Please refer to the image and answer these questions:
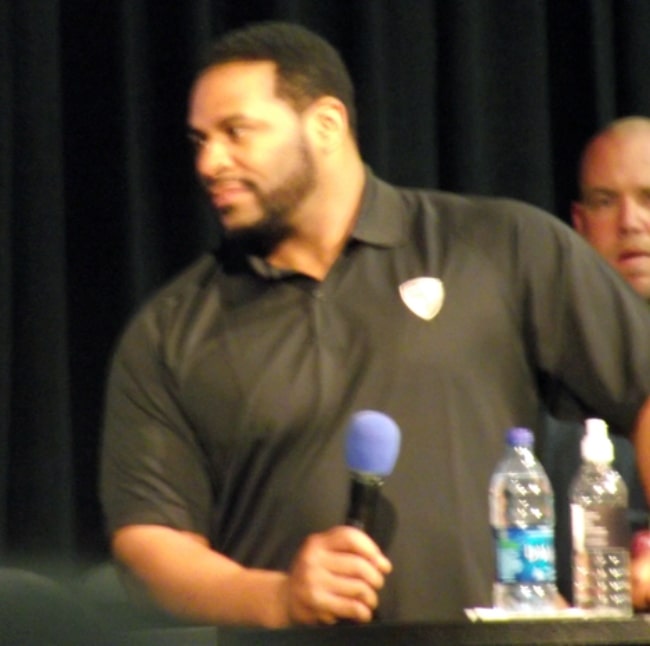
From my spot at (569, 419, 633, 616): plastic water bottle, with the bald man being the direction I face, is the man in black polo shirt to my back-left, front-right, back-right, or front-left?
front-left

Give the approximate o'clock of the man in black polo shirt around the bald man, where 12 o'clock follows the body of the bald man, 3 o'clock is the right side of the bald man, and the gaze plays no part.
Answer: The man in black polo shirt is roughly at 1 o'clock from the bald man.

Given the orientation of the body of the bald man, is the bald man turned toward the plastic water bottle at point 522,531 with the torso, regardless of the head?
yes

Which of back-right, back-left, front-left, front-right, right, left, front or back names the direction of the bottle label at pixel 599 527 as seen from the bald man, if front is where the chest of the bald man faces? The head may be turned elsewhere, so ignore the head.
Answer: front

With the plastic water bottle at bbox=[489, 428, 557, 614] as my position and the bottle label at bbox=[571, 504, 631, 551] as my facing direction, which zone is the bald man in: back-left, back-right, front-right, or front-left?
front-left

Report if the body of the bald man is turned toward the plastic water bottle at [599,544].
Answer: yes

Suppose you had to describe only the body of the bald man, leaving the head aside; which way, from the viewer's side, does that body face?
toward the camera

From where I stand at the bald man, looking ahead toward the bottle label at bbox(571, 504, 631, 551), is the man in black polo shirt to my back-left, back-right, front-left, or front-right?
front-right

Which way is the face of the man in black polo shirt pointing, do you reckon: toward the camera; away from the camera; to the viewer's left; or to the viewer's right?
to the viewer's left
